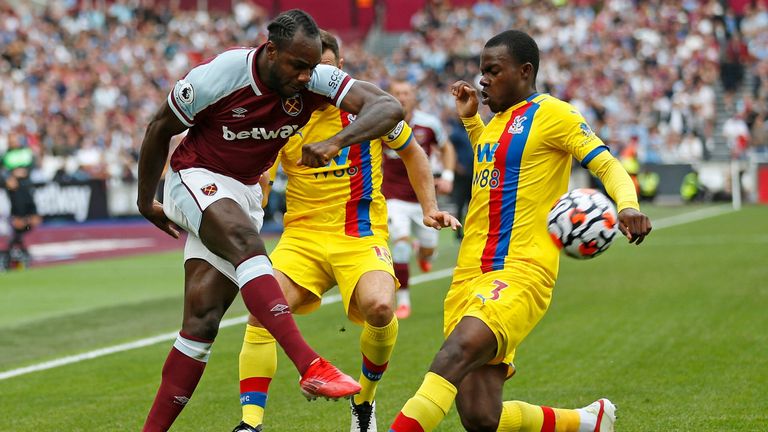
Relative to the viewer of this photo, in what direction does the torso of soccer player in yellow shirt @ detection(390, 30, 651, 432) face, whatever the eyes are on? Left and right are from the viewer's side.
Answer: facing the viewer and to the left of the viewer

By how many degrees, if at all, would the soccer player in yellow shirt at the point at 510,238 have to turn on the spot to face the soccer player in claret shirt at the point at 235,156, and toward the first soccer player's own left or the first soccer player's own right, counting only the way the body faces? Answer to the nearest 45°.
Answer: approximately 45° to the first soccer player's own right

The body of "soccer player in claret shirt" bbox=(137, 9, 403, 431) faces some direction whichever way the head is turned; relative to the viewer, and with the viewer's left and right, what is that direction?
facing the viewer and to the right of the viewer

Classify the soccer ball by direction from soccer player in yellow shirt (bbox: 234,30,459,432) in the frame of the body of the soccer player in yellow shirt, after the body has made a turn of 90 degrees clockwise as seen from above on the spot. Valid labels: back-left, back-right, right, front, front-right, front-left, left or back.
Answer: back-left

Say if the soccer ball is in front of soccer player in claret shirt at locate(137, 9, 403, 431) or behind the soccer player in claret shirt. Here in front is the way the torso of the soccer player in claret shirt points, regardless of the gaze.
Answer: in front

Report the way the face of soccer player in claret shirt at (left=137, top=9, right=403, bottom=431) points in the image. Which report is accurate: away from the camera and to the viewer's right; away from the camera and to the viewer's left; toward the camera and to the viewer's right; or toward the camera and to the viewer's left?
toward the camera and to the viewer's right

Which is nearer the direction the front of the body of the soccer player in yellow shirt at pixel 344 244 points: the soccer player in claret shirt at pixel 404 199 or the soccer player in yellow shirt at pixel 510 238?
the soccer player in yellow shirt

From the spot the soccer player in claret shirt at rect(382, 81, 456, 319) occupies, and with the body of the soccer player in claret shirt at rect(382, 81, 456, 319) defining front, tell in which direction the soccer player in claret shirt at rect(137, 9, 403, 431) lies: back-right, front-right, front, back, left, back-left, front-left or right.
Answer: front

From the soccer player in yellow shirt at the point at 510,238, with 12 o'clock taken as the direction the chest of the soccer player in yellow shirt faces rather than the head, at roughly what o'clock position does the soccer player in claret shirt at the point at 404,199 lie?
The soccer player in claret shirt is roughly at 4 o'clock from the soccer player in yellow shirt.

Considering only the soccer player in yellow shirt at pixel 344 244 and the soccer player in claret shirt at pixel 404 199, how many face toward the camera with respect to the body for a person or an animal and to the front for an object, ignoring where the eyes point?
2

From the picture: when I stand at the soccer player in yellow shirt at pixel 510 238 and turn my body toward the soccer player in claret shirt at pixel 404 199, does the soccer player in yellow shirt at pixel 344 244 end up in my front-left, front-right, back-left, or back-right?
front-left

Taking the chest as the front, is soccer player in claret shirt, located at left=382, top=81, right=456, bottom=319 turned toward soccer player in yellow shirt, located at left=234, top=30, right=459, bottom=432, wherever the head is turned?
yes

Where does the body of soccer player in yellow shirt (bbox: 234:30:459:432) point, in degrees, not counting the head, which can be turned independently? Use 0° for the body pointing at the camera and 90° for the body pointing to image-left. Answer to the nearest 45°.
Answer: approximately 0°

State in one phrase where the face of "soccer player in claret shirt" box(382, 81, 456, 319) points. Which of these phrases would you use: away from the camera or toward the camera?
toward the camera

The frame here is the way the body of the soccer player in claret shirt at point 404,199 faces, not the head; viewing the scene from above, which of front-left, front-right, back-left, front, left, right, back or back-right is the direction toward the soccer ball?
front

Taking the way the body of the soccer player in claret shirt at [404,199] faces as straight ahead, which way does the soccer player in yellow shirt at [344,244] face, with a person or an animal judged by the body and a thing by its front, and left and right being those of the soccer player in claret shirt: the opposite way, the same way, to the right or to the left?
the same way

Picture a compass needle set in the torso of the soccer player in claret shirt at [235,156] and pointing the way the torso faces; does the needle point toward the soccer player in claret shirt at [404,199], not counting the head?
no

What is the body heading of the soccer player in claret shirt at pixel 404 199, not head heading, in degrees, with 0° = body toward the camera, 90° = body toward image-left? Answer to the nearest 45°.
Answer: approximately 0°
